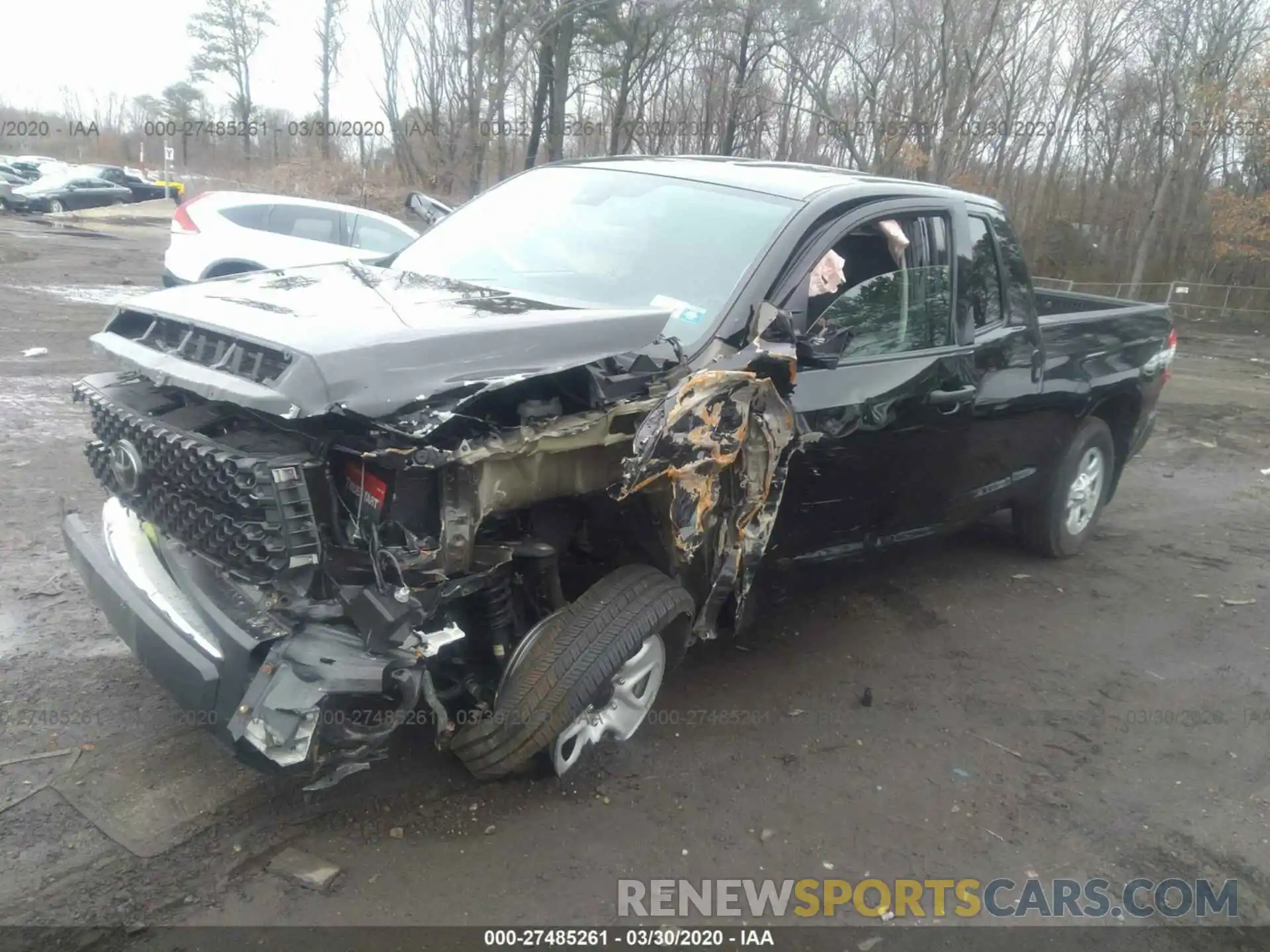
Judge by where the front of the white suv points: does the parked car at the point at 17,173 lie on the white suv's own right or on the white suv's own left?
on the white suv's own left

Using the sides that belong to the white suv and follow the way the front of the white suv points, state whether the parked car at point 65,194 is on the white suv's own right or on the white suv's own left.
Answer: on the white suv's own left

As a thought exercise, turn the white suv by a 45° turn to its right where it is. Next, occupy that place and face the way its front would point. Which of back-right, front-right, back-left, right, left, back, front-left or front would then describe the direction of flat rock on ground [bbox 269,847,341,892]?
front-right

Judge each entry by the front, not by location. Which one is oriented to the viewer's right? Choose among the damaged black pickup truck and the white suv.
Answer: the white suv

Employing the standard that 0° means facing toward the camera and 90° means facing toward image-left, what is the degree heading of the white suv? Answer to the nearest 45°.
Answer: approximately 270°

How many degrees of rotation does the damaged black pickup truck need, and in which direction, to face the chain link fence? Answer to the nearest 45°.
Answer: approximately 180°

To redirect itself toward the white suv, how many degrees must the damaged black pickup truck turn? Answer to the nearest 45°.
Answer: approximately 90° to its right

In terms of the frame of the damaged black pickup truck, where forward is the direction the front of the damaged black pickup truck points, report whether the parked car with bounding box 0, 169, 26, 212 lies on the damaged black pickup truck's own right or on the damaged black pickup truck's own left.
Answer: on the damaged black pickup truck's own right

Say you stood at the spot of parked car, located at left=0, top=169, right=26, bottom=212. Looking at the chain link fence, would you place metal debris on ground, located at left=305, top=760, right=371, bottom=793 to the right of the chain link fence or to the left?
right
